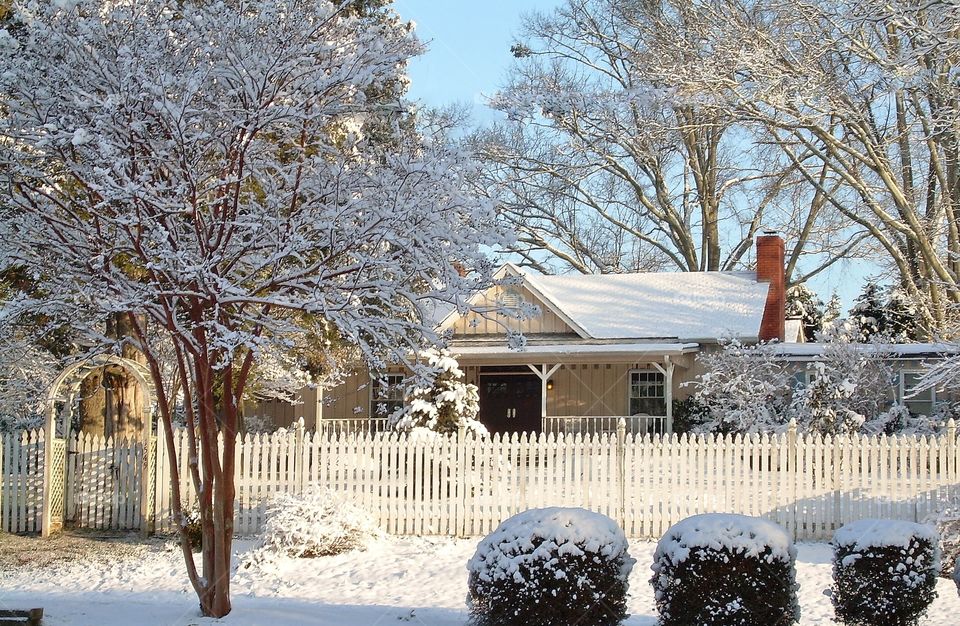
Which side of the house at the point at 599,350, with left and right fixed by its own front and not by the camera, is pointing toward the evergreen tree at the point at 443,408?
front

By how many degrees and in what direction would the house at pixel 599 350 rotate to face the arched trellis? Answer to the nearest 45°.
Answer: approximately 45° to its right

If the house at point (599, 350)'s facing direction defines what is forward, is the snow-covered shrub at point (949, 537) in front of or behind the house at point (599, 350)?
in front

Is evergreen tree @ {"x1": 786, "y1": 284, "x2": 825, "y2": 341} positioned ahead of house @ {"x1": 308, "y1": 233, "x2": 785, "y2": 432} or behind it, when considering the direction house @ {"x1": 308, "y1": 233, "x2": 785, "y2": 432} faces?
behind

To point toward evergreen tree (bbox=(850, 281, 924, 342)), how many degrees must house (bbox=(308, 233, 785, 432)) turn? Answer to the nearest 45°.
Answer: approximately 135° to its left

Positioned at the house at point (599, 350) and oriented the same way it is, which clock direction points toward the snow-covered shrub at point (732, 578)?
The snow-covered shrub is roughly at 12 o'clock from the house.

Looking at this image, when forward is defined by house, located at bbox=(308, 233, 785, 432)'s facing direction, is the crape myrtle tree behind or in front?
in front

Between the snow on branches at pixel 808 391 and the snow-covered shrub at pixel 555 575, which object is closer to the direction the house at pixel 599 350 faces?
the snow-covered shrub

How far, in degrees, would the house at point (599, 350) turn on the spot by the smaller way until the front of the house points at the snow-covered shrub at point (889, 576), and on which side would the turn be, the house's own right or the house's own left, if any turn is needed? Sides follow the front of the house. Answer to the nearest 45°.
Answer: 0° — it already faces it

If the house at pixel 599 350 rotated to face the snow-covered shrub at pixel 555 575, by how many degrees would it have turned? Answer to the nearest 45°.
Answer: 0° — it already faces it

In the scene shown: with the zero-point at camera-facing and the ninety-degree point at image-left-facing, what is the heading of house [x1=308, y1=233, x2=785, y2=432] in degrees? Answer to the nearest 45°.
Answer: approximately 0°

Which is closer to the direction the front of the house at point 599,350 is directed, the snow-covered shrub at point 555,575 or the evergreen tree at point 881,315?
the snow-covered shrub
